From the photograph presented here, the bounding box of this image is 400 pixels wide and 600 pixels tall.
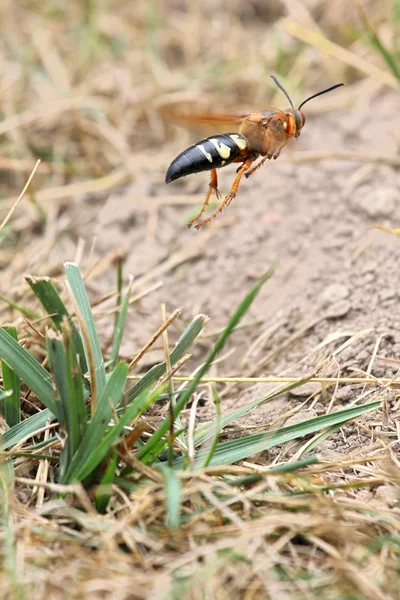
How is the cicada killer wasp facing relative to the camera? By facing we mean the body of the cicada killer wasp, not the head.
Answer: to the viewer's right
